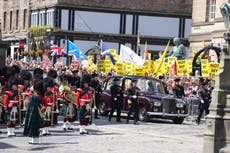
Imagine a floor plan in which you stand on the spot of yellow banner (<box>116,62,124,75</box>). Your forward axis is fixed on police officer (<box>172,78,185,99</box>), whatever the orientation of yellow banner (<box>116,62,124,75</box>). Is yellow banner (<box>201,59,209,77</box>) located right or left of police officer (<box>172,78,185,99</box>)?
left

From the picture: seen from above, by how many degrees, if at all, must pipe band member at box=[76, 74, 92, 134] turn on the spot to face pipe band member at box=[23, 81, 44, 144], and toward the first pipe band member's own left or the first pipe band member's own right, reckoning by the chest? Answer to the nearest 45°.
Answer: approximately 90° to the first pipe band member's own right

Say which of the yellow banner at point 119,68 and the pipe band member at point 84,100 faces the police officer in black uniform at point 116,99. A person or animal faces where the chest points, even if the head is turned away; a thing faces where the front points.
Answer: the yellow banner

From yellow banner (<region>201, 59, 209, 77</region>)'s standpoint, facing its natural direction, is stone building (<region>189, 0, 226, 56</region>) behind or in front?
behind

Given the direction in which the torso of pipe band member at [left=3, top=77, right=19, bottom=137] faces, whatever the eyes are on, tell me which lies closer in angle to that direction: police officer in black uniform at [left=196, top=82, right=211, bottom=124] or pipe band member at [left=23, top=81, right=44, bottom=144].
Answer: the pipe band member

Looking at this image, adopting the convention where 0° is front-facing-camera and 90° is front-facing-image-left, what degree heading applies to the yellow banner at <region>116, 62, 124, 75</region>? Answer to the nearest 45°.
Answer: approximately 0°
